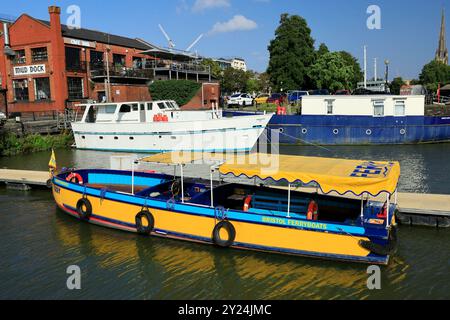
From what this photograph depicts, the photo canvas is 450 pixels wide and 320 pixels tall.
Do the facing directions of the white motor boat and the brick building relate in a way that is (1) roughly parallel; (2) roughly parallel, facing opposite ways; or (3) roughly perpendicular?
roughly perpendicular

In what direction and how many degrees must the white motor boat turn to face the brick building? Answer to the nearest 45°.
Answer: approximately 135° to its left

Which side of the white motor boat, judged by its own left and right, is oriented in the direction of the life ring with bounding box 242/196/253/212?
right

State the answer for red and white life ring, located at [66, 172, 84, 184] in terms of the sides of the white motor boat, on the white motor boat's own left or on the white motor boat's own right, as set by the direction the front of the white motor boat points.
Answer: on the white motor boat's own right

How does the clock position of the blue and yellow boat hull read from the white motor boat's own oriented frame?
The blue and yellow boat hull is roughly at 3 o'clock from the white motor boat.

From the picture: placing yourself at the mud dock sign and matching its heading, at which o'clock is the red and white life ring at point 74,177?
The red and white life ring is roughly at 12 o'clock from the mud dock sign.

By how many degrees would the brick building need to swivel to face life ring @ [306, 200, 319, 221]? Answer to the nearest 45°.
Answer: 0° — it already faces it

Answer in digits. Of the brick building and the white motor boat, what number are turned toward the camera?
1

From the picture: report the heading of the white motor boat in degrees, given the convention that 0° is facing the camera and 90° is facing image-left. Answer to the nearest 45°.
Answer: approximately 270°
